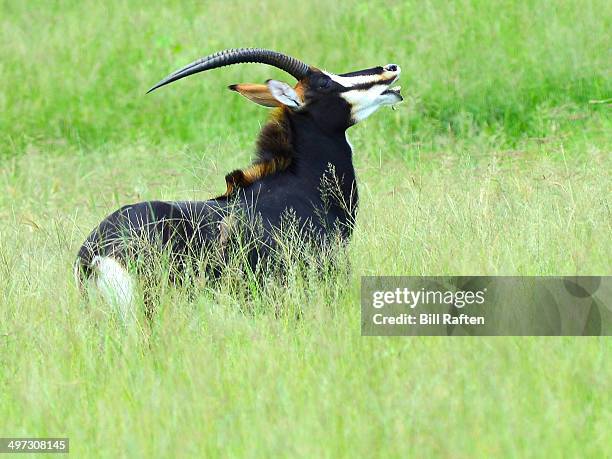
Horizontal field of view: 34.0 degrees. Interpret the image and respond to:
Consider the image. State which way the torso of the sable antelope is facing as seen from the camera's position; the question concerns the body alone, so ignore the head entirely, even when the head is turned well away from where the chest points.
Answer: to the viewer's right
